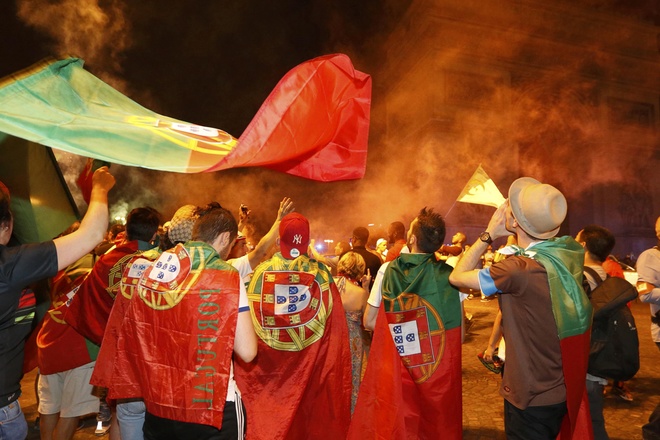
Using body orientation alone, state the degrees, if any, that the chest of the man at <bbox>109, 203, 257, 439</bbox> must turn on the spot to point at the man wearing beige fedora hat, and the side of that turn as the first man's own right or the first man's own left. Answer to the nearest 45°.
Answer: approximately 45° to the first man's own right

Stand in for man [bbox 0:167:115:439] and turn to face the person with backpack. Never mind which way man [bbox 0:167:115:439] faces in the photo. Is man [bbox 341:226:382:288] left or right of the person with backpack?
left

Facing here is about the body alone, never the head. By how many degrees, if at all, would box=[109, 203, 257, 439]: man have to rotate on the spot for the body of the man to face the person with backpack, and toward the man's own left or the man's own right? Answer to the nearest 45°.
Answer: approximately 45° to the man's own right

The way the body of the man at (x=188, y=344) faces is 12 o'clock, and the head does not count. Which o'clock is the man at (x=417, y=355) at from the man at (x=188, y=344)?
the man at (x=417, y=355) is roughly at 3 o'clock from the man at (x=188, y=344).

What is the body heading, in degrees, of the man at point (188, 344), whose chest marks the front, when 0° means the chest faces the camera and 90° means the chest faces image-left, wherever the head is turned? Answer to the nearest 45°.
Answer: approximately 225°

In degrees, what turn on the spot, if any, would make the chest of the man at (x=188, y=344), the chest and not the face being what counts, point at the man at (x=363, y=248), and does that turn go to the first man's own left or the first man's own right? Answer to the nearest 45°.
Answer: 0° — they already face them

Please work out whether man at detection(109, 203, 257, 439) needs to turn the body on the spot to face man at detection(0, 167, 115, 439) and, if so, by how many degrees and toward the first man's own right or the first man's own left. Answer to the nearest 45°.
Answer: approximately 135° to the first man's own left
